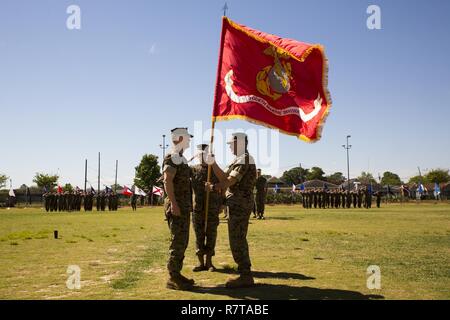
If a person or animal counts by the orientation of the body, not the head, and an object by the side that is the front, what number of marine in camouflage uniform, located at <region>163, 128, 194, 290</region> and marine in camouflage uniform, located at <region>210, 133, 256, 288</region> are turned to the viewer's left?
1

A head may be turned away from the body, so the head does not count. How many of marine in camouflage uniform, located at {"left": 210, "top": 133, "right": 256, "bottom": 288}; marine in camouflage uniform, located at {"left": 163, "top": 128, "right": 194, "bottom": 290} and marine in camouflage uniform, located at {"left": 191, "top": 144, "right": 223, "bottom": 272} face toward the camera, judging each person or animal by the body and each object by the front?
1

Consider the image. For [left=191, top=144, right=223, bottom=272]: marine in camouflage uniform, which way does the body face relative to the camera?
toward the camera

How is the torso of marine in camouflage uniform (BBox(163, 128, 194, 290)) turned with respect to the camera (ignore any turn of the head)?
to the viewer's right

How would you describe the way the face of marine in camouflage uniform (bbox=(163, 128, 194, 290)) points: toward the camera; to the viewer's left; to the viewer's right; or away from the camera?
to the viewer's right

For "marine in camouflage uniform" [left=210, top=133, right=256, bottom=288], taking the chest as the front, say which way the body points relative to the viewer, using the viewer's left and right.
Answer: facing to the left of the viewer

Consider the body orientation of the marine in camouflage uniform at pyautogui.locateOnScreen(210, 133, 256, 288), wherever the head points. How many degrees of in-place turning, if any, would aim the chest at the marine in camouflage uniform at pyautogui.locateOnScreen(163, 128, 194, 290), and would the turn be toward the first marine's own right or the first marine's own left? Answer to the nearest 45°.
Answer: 0° — they already face them

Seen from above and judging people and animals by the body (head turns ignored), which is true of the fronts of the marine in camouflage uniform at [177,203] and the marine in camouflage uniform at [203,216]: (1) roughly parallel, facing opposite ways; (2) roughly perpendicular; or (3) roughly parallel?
roughly perpendicular

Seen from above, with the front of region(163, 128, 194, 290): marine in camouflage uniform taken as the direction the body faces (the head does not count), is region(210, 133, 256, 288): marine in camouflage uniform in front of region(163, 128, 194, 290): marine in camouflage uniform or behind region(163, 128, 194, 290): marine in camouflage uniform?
in front

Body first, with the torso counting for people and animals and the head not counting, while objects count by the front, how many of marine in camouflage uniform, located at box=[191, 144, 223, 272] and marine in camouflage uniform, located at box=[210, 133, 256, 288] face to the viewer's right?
0

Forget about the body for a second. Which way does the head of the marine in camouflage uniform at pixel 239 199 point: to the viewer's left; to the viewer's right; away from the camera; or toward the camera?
to the viewer's left

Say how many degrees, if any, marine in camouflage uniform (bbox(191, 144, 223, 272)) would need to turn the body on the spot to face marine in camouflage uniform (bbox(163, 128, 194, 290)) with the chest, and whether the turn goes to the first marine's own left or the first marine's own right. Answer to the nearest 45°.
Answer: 0° — they already face them

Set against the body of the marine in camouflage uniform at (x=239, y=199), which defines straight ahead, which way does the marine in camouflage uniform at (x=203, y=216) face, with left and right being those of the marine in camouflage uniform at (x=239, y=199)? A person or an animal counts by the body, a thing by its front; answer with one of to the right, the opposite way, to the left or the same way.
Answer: to the left

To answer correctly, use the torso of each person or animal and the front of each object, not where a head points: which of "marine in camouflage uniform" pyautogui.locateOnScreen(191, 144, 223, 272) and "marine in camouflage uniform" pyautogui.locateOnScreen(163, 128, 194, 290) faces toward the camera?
"marine in camouflage uniform" pyautogui.locateOnScreen(191, 144, 223, 272)
